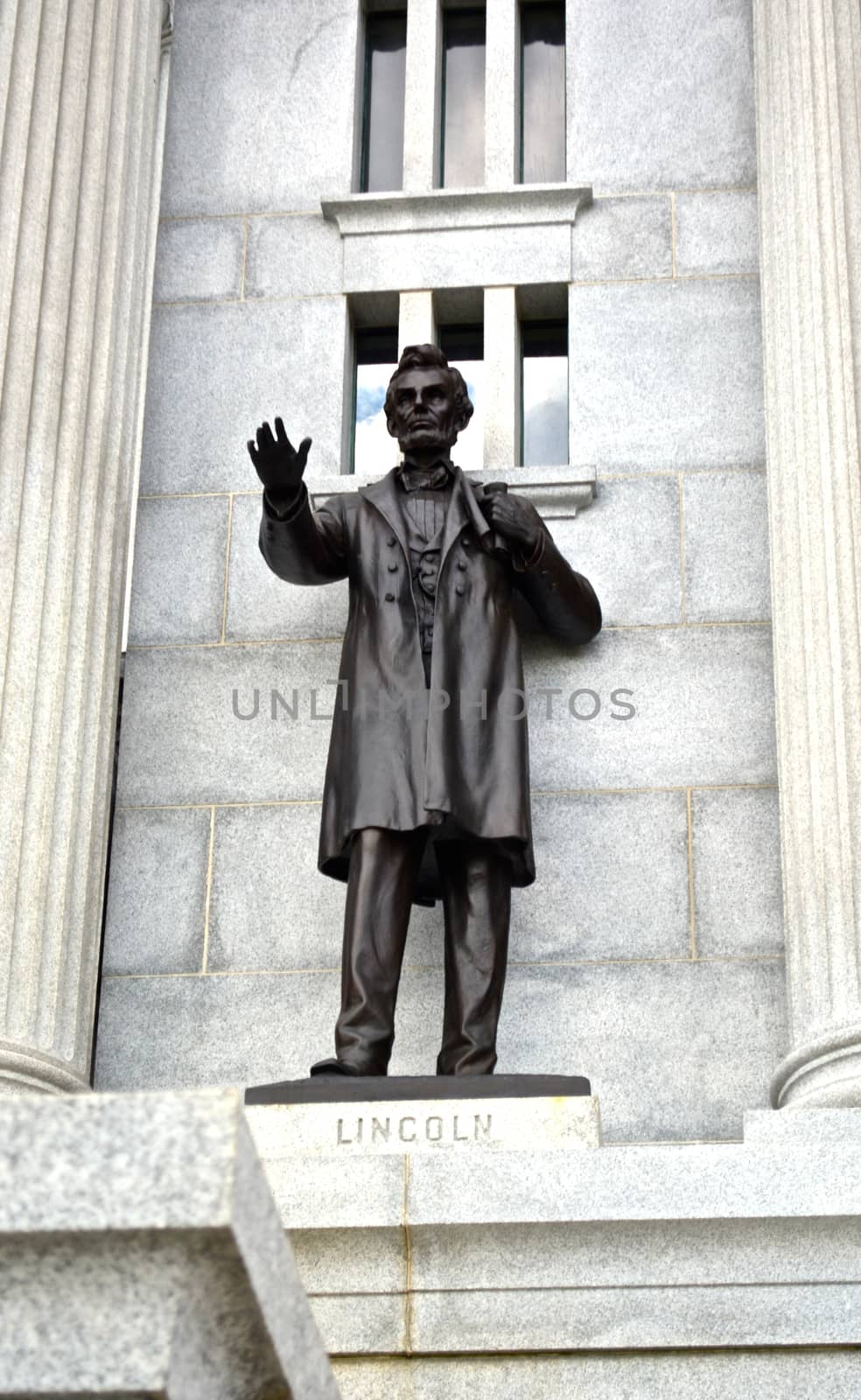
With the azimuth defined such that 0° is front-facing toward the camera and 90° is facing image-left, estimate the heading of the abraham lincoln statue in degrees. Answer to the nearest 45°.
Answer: approximately 0°

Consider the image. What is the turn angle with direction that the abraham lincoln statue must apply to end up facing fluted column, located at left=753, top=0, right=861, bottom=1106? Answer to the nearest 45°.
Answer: approximately 90° to its left

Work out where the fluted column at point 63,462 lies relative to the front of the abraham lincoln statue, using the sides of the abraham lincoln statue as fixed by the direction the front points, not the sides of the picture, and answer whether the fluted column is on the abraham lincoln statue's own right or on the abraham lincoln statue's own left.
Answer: on the abraham lincoln statue's own right
